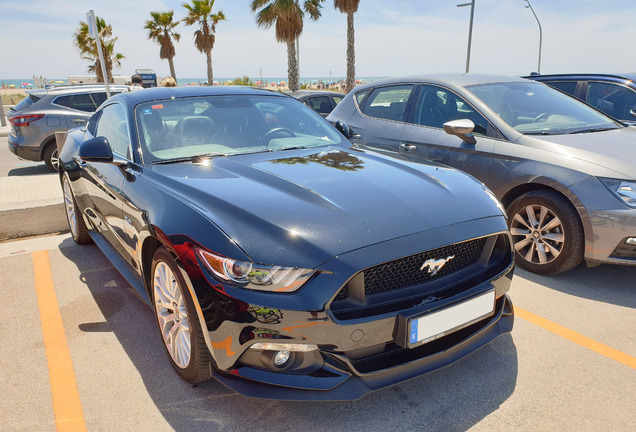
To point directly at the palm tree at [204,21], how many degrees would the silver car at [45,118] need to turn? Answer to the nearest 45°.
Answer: approximately 45° to its left

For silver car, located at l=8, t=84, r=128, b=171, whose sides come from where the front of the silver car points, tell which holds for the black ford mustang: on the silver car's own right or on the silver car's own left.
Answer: on the silver car's own right

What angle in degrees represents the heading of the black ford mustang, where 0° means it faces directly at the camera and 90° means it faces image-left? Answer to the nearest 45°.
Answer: approximately 315°

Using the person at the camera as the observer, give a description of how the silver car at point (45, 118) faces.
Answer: facing away from the viewer and to the right of the viewer

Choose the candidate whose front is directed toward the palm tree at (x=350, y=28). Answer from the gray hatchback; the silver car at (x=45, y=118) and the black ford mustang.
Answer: the silver car

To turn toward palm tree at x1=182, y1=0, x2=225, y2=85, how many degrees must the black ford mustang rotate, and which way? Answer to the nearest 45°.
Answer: approximately 135° to its left

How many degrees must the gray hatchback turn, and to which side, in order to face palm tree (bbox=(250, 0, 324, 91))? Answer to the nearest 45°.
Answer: approximately 180°

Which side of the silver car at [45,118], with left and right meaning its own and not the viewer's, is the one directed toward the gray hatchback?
right

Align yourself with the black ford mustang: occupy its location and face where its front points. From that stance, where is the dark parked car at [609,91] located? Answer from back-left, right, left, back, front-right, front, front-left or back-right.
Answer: left

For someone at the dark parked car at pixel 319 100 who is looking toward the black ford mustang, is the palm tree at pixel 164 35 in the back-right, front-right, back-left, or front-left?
back-right

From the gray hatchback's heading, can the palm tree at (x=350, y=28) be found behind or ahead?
behind

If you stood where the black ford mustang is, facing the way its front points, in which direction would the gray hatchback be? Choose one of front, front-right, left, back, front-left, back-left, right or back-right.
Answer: left

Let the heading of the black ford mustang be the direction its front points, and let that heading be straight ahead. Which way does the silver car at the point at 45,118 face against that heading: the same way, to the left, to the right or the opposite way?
to the left
